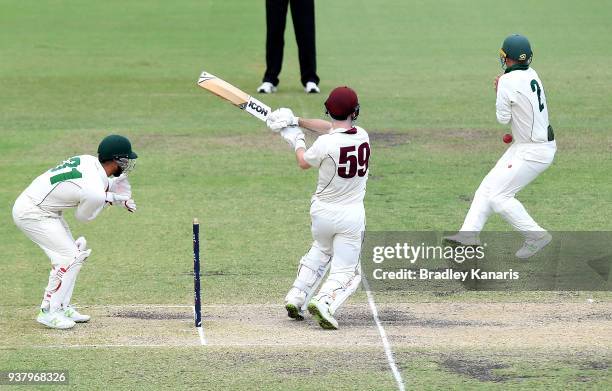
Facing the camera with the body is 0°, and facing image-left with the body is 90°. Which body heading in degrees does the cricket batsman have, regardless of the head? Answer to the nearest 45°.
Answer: approximately 135°

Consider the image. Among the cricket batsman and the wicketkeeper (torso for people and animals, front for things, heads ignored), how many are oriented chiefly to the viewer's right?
1

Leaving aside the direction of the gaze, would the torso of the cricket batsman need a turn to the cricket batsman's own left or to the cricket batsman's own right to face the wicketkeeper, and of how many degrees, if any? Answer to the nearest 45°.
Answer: approximately 45° to the cricket batsman's own left

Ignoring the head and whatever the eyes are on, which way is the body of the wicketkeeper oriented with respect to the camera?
to the viewer's right

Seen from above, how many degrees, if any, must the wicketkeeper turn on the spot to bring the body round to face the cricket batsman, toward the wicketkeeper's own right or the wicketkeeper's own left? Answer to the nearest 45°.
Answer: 0° — they already face them
